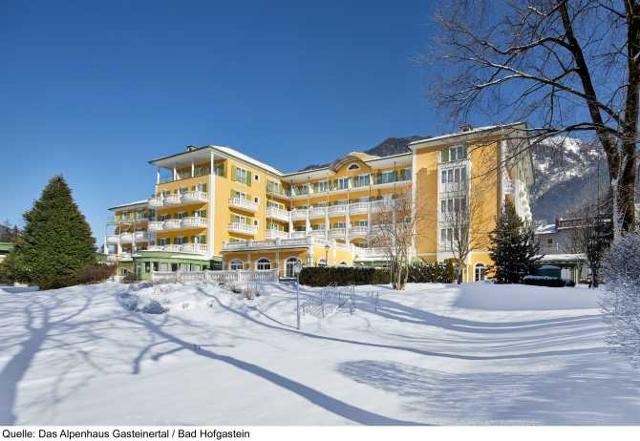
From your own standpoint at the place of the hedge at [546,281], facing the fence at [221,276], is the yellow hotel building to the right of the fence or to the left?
right

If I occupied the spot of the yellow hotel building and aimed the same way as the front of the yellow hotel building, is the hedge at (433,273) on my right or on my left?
on my left

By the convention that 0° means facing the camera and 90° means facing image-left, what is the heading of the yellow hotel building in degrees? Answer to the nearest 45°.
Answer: approximately 45°

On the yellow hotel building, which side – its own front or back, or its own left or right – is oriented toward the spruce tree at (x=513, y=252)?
left

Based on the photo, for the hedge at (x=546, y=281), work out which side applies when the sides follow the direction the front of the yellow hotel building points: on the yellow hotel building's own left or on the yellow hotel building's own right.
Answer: on the yellow hotel building's own left

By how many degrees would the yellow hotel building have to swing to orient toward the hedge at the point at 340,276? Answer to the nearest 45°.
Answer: approximately 45° to its left
